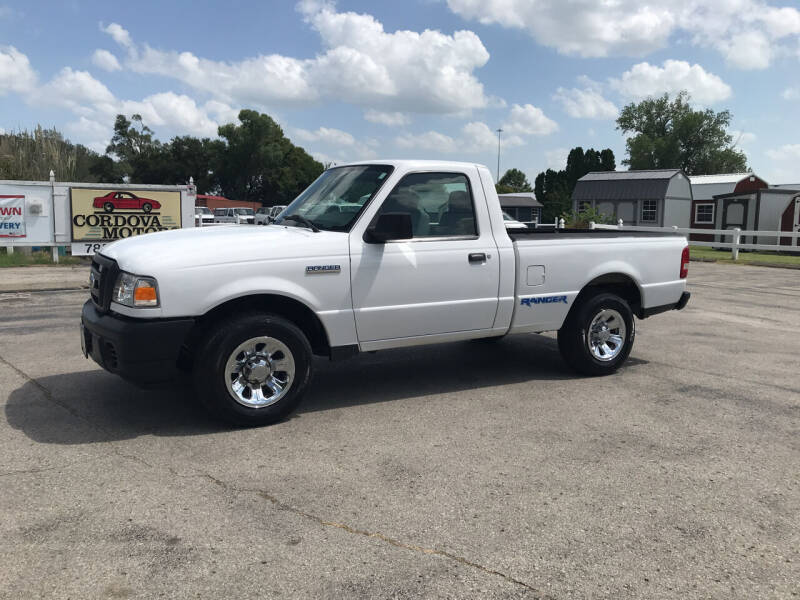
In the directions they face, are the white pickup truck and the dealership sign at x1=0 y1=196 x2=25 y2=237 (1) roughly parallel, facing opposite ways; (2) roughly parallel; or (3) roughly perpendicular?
roughly perpendicular

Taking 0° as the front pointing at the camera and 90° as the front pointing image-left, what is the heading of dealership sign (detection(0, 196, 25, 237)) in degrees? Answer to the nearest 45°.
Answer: approximately 0°

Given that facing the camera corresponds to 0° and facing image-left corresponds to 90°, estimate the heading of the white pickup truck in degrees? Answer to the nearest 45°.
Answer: approximately 45°

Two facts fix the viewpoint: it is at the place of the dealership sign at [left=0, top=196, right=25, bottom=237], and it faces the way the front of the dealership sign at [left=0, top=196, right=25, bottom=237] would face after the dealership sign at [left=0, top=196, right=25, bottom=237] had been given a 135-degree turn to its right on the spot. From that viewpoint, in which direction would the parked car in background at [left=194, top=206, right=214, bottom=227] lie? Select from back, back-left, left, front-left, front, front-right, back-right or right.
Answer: right

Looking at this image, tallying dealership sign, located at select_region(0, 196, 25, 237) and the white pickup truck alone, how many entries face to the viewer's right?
0

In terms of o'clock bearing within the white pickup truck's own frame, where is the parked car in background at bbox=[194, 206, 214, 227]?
The parked car in background is roughly at 4 o'clock from the white pickup truck.

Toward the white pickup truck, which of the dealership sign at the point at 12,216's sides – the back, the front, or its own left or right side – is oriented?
front

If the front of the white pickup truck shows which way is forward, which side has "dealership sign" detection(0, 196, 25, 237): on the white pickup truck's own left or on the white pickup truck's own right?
on the white pickup truck's own right
